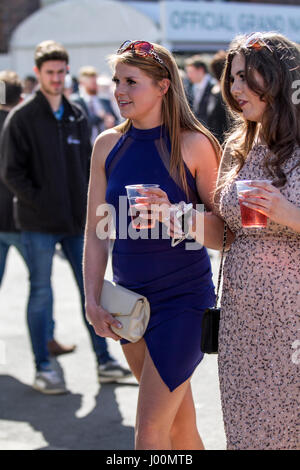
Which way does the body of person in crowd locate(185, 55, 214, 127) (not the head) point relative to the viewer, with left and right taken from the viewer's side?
facing the viewer and to the left of the viewer

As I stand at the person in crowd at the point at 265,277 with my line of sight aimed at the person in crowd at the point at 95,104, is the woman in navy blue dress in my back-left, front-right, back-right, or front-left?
front-left

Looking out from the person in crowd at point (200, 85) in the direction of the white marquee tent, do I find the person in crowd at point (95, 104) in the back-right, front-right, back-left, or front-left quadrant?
front-left

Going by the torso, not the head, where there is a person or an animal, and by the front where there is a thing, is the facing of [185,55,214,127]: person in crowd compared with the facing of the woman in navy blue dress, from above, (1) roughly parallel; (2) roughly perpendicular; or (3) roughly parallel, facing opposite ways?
roughly parallel

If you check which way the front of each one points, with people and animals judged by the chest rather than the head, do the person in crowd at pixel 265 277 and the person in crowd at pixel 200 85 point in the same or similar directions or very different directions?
same or similar directions

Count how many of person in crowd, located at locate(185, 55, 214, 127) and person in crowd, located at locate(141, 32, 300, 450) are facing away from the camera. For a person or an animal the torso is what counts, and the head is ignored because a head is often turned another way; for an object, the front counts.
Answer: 0

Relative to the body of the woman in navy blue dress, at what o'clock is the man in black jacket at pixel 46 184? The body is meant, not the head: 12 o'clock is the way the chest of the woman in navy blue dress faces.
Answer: The man in black jacket is roughly at 4 o'clock from the woman in navy blue dress.

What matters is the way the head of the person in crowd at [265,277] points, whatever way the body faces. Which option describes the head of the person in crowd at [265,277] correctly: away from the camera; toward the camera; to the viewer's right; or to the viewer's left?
to the viewer's left

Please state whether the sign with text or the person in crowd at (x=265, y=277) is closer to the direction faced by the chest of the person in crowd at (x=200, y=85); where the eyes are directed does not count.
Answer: the person in crowd

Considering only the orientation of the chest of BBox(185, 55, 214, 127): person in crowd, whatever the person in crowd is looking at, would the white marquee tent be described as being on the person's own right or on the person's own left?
on the person's own right

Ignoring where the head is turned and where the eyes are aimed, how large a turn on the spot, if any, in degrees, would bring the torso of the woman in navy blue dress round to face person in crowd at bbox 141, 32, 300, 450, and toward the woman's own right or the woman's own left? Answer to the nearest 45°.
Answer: approximately 90° to the woman's own left

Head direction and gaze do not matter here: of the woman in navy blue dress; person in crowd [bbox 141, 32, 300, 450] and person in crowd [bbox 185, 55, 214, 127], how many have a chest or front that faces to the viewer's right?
0

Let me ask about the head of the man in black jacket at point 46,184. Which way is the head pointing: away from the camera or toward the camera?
toward the camera

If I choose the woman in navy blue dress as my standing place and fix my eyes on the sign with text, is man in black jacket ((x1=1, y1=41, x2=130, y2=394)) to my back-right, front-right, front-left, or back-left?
front-left

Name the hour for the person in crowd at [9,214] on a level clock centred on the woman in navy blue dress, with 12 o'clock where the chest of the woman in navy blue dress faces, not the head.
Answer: The person in crowd is roughly at 4 o'clock from the woman in navy blue dress.

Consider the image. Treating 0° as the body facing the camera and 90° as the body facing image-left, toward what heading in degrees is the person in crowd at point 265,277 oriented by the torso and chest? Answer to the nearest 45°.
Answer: approximately 45°

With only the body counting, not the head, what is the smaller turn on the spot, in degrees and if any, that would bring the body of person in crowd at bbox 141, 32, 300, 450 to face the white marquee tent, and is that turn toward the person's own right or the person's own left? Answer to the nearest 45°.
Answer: approximately 135° to the person's own right

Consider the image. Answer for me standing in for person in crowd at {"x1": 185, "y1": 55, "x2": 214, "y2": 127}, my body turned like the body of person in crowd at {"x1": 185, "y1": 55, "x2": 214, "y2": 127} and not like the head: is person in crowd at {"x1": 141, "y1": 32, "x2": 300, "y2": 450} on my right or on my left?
on my left
